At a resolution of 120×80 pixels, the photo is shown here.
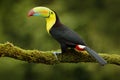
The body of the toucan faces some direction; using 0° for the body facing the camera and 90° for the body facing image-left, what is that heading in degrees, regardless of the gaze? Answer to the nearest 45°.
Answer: approximately 90°
